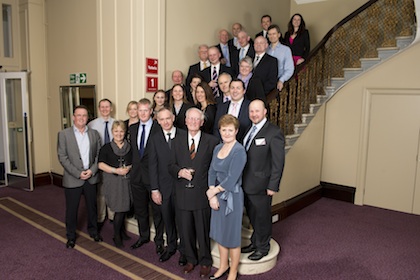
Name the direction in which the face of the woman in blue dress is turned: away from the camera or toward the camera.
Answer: toward the camera

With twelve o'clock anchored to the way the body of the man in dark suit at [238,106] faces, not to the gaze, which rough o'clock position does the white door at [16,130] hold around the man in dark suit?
The white door is roughly at 4 o'clock from the man in dark suit.

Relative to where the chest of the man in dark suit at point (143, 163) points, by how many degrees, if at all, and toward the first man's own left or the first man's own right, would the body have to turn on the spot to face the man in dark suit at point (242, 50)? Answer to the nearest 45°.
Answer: approximately 135° to the first man's own left

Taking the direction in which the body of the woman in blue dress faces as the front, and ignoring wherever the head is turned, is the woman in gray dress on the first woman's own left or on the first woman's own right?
on the first woman's own right

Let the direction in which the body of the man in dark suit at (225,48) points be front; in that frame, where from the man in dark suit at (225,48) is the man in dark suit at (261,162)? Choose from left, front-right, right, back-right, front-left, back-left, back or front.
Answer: front

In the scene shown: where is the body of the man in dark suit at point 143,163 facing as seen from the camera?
toward the camera

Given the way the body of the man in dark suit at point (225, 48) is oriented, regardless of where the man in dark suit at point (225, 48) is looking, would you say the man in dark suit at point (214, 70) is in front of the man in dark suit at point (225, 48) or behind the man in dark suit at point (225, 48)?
in front

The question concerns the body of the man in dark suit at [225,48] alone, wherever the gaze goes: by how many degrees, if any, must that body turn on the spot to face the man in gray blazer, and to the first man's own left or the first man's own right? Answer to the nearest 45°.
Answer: approximately 45° to the first man's own right

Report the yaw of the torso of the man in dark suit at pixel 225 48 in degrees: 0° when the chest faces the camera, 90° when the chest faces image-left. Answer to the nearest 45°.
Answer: approximately 0°

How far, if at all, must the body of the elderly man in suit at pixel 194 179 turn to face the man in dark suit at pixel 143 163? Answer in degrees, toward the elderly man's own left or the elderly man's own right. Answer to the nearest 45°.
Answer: approximately 135° to the elderly man's own right

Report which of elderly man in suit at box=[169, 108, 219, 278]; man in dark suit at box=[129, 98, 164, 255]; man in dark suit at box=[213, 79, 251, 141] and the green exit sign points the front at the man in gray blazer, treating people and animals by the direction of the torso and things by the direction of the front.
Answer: the green exit sign

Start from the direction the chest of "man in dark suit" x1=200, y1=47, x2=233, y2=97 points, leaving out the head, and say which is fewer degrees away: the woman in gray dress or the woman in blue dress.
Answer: the woman in blue dress

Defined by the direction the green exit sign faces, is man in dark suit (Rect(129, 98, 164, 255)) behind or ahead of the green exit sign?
ahead

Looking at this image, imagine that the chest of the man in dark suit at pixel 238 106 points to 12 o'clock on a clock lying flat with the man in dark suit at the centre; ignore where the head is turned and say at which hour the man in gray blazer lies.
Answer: The man in gray blazer is roughly at 3 o'clock from the man in dark suit.

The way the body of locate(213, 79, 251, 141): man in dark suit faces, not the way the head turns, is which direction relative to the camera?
toward the camera

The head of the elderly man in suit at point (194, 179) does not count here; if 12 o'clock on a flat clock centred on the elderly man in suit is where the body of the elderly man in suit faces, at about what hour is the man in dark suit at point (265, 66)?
The man in dark suit is roughly at 7 o'clock from the elderly man in suit.

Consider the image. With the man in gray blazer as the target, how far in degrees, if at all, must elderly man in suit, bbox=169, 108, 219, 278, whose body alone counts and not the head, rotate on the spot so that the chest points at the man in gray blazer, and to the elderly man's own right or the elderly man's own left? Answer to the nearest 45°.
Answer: approximately 135° to the elderly man's own right

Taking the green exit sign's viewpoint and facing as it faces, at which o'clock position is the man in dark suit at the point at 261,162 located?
The man in dark suit is roughly at 11 o'clock from the green exit sign.
